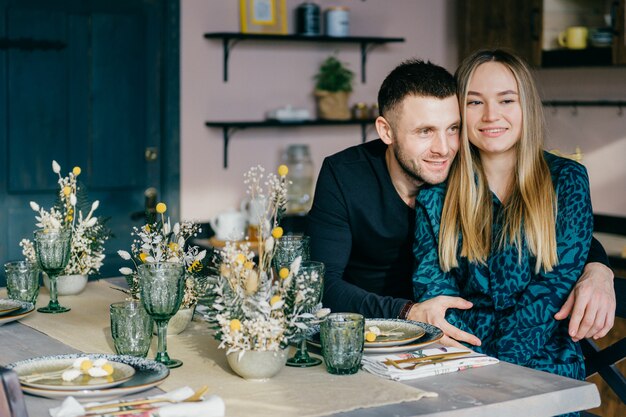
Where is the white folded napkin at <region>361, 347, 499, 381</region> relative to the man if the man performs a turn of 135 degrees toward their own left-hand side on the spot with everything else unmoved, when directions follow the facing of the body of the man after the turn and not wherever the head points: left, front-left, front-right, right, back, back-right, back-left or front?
back

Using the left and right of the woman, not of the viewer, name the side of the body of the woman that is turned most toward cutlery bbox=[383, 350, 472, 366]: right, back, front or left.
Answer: front

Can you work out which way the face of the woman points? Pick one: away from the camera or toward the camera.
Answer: toward the camera

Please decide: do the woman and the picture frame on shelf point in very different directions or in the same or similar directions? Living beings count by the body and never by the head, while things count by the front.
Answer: same or similar directions

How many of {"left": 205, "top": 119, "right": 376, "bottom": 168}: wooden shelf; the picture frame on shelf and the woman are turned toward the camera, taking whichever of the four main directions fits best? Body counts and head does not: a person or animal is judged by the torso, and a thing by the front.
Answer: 3

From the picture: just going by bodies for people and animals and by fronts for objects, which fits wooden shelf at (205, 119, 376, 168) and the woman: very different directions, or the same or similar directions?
same or similar directions

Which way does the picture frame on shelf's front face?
toward the camera

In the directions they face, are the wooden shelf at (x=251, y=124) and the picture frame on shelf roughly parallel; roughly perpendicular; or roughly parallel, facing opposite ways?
roughly parallel

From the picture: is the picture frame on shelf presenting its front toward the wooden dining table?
yes

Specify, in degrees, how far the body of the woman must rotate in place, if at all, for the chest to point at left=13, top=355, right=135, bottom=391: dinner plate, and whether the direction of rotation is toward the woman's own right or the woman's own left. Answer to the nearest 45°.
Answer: approximately 45° to the woman's own right

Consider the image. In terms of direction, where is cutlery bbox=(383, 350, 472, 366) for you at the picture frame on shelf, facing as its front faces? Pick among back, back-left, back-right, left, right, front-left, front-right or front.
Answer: front

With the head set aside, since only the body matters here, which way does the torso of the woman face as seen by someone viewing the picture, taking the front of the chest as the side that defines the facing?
toward the camera

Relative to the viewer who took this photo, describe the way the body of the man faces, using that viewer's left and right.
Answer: facing the viewer and to the right of the viewer

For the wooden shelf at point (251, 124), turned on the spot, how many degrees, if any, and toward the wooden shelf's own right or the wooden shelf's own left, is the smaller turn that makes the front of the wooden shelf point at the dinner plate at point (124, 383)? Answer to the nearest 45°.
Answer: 0° — it already faces it

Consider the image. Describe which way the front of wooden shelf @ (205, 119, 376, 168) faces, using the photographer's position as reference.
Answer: facing the viewer

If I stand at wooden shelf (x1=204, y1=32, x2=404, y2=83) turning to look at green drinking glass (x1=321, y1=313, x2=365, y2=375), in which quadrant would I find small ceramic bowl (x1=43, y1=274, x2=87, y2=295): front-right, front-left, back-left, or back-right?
front-right

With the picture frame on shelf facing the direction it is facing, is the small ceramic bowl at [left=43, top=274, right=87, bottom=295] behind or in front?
in front

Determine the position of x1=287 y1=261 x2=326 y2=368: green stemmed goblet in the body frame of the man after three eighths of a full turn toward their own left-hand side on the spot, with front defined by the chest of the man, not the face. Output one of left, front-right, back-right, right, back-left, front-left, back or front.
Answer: back
